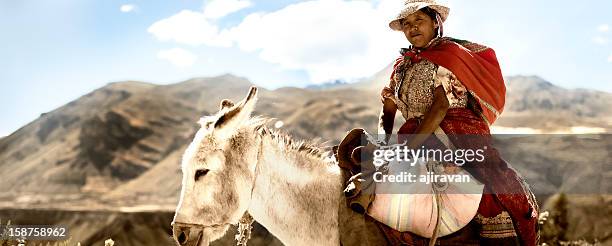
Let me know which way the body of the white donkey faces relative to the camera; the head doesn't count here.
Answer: to the viewer's left

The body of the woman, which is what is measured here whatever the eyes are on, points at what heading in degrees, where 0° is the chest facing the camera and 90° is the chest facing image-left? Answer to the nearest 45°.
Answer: approximately 45°

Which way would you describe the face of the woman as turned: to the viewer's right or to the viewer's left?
to the viewer's left
